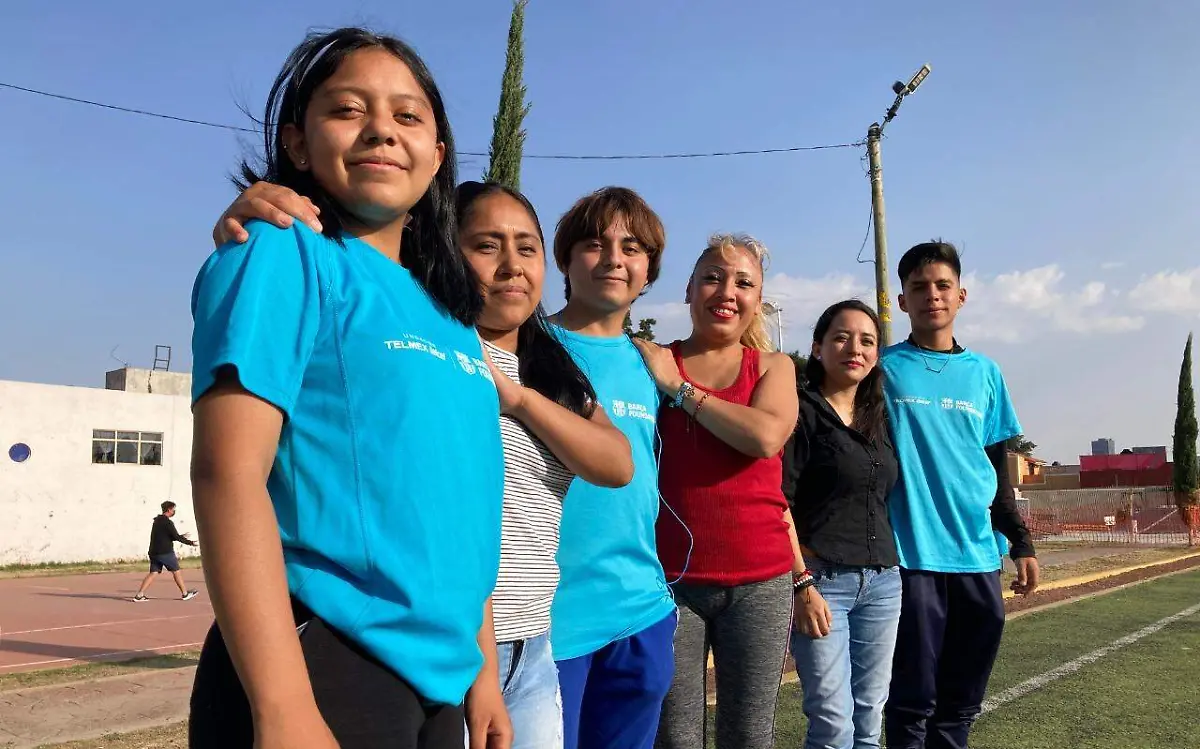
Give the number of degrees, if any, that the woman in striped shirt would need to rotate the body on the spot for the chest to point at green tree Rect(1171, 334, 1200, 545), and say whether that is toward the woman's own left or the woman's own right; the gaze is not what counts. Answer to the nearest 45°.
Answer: approximately 135° to the woman's own left

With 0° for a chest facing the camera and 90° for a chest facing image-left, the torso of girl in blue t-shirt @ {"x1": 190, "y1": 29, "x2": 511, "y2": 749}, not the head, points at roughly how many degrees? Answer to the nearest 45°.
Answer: approximately 315°

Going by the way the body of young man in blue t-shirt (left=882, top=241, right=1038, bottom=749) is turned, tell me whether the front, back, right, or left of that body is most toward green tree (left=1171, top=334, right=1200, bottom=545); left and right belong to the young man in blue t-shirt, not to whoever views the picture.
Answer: back

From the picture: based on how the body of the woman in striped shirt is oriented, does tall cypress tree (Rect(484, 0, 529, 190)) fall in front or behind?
behind

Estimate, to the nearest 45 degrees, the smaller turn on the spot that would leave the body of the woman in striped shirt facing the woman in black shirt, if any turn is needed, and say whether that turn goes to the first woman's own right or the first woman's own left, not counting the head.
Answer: approximately 135° to the first woman's own left

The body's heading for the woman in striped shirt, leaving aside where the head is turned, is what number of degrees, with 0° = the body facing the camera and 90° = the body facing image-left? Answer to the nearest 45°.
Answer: approximately 0°

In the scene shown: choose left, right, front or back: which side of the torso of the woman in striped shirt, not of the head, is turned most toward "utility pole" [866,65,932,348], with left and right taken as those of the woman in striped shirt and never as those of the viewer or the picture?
back

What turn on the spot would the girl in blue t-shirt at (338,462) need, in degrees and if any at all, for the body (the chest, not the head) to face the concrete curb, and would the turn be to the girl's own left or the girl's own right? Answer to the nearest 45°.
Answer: approximately 90° to the girl's own left

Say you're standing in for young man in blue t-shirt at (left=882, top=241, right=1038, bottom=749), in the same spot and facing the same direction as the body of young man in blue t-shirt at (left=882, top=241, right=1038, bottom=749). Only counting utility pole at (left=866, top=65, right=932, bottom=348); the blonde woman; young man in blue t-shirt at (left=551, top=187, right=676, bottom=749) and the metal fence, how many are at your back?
2

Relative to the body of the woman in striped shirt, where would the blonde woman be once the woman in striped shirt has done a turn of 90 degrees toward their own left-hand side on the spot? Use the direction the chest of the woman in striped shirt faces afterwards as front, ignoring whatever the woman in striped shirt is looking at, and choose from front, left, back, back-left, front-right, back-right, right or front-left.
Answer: front-left

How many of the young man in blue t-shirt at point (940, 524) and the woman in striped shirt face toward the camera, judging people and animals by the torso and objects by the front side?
2
